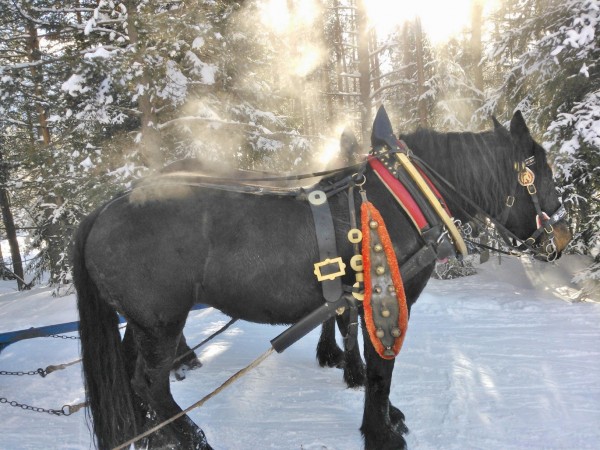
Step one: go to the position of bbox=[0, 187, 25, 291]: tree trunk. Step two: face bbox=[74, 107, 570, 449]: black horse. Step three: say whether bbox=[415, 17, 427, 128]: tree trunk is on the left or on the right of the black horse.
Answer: left

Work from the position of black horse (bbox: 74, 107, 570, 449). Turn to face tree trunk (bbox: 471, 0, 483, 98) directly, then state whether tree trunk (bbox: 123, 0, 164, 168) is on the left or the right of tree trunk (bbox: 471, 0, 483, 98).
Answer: left

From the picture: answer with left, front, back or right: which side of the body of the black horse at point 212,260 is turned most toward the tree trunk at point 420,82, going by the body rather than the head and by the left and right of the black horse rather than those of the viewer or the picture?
left

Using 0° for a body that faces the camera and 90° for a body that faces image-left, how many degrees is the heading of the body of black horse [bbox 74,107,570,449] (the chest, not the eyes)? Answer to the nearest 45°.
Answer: approximately 270°

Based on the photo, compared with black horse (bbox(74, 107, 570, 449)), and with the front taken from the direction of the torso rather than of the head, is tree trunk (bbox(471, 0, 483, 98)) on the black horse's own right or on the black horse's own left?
on the black horse's own left

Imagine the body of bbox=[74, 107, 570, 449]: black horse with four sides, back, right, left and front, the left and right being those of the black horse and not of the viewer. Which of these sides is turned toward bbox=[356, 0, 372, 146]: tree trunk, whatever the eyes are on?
left

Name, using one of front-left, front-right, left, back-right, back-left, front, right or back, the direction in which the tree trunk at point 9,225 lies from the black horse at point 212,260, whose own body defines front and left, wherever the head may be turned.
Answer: back-left
